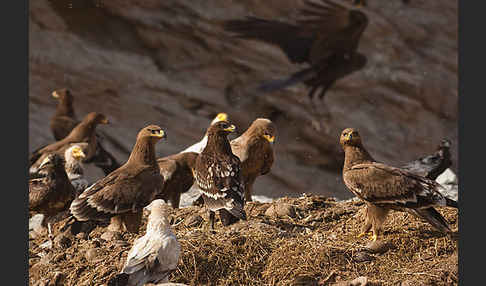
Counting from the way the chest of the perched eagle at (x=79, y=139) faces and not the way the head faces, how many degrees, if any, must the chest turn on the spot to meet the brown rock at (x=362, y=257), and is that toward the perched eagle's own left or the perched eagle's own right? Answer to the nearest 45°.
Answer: approximately 45° to the perched eagle's own right

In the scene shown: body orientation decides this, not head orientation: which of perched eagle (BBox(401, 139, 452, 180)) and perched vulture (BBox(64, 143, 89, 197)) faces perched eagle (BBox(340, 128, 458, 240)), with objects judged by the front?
perched vulture (BBox(64, 143, 89, 197))

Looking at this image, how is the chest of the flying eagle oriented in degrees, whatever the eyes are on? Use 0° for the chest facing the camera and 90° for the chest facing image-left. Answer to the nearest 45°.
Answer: approximately 270°

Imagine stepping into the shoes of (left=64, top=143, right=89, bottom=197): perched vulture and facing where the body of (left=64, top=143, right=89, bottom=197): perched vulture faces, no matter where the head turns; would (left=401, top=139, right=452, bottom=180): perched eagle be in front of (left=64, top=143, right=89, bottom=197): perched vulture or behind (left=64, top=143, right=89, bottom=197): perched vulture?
in front

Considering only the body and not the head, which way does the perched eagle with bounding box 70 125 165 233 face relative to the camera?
to the viewer's right

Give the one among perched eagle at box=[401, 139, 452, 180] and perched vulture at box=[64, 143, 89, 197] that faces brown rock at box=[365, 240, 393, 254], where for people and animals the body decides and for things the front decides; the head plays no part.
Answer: perched vulture at box=[64, 143, 89, 197]

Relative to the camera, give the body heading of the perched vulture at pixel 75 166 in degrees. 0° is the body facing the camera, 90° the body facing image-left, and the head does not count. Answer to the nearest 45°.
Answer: approximately 315°

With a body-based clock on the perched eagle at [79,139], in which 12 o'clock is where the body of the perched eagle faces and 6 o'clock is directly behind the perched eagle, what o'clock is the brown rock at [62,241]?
The brown rock is roughly at 3 o'clock from the perched eagle.

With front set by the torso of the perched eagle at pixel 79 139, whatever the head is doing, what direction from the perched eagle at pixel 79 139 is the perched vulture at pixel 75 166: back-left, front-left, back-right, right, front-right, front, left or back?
right

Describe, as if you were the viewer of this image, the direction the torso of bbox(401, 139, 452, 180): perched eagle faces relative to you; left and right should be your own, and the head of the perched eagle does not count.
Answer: facing to the right of the viewer

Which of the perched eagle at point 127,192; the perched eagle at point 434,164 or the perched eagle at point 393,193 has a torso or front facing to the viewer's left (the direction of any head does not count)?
the perched eagle at point 393,193

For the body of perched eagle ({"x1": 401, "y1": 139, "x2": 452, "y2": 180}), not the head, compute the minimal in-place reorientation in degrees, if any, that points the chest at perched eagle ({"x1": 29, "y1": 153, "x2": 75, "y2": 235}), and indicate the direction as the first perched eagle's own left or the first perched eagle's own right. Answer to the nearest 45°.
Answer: approximately 135° to the first perched eagle's own right

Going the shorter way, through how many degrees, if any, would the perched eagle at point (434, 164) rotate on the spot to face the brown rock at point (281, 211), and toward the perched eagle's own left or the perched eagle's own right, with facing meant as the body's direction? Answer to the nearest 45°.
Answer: approximately 135° to the perched eagle's own right

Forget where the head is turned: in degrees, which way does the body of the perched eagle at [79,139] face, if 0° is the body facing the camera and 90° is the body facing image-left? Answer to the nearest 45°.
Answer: approximately 270°
